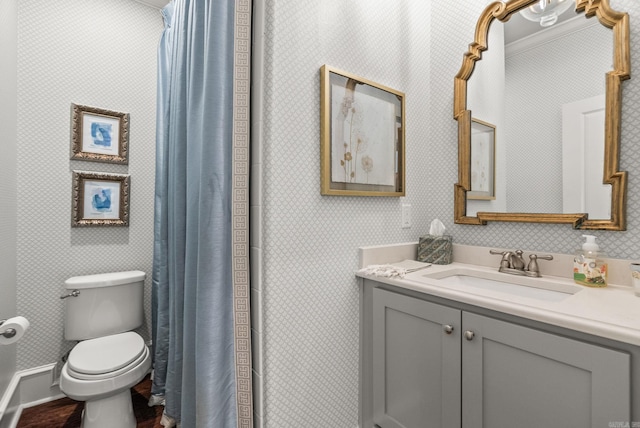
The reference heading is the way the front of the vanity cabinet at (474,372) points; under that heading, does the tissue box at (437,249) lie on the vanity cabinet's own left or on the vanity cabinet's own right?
on the vanity cabinet's own right

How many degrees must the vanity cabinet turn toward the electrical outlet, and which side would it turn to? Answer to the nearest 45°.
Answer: approximately 90° to its right

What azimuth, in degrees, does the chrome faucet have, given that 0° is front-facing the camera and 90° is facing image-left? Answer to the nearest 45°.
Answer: approximately 45°

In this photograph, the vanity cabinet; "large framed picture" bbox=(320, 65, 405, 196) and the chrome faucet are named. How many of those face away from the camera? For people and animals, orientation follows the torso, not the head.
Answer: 0

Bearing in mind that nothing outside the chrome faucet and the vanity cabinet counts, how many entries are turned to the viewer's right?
0

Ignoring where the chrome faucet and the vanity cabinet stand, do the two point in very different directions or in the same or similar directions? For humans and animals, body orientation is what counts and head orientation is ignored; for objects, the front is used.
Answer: same or similar directions

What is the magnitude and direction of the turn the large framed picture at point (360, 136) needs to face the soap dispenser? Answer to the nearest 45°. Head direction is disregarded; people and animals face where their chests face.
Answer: approximately 45° to its left

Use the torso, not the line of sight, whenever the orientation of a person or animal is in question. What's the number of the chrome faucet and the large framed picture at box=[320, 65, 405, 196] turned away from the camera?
0

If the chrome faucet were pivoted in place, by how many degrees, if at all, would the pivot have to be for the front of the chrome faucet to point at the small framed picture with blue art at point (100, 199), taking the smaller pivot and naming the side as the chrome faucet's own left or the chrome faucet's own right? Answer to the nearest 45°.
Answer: approximately 45° to the chrome faucet's own right

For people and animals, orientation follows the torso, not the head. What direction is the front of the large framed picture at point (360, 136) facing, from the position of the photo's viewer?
facing the viewer and to the right of the viewer

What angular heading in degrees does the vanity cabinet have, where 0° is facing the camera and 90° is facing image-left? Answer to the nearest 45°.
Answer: approximately 45°
